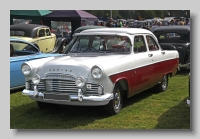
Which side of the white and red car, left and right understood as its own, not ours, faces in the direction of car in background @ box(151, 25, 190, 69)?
back

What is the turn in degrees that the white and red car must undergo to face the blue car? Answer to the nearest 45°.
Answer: approximately 90° to its right

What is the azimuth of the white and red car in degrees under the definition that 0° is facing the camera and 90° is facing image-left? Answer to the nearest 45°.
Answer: approximately 45°

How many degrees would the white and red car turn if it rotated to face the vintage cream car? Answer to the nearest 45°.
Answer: approximately 135° to its right
